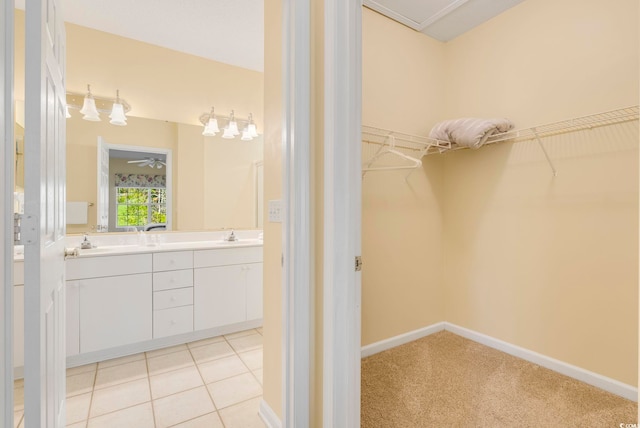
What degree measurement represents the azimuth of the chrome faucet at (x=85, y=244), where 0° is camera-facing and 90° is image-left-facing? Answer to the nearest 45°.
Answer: approximately 0°

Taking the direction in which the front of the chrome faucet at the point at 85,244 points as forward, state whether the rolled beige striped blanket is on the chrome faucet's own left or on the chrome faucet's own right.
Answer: on the chrome faucet's own left
